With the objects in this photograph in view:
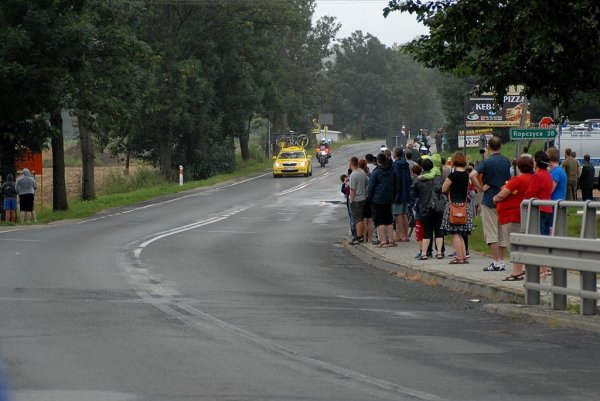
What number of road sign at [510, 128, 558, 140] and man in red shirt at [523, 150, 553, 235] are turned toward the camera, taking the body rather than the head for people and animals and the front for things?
1

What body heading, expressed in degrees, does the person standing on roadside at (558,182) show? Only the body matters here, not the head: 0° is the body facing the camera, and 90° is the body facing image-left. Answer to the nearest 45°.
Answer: approximately 135°

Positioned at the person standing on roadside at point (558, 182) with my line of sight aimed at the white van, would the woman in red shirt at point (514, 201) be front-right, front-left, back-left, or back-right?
back-left

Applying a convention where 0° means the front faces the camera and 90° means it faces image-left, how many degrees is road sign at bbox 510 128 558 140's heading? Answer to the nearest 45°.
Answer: approximately 0°

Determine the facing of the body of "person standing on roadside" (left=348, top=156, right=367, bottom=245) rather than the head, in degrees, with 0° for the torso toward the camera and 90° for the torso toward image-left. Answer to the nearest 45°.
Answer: approximately 135°

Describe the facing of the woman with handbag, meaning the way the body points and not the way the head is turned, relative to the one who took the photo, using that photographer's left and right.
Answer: facing away from the viewer and to the left of the viewer

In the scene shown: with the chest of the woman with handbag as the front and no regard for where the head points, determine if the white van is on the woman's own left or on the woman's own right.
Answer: on the woman's own right

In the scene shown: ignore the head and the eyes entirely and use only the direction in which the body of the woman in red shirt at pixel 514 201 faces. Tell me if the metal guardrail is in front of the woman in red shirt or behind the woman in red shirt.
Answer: behind
